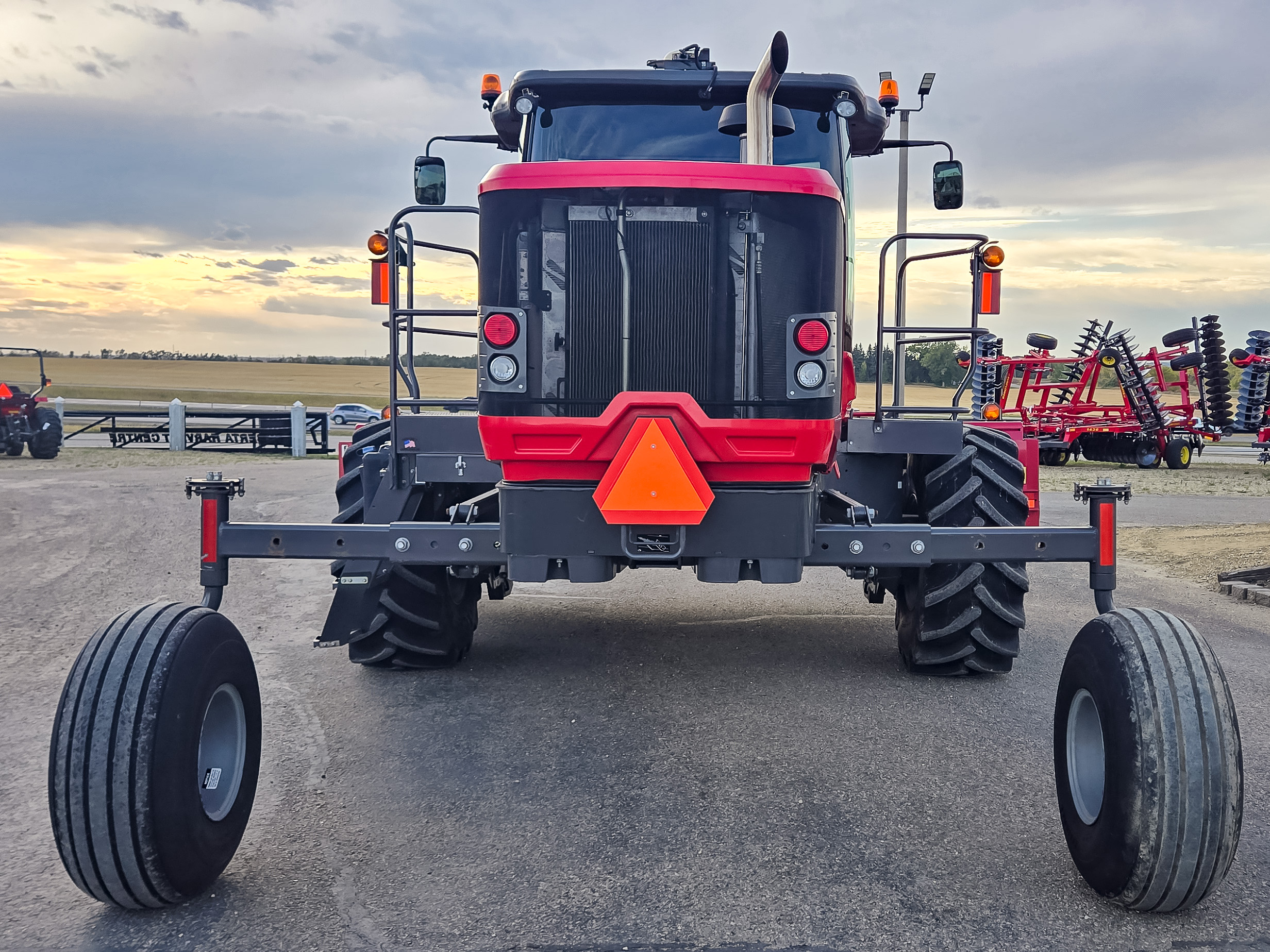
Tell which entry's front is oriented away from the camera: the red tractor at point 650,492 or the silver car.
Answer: the red tractor

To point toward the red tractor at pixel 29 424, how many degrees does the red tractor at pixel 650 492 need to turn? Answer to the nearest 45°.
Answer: approximately 45° to its left

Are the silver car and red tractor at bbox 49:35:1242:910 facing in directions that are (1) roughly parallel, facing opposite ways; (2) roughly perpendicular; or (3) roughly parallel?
roughly perpendicular

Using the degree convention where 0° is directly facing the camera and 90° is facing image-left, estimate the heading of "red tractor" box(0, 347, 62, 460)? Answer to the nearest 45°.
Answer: approximately 135°

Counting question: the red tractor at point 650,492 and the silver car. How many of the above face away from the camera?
1

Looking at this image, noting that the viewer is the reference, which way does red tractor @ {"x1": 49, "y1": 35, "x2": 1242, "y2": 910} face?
facing away from the viewer

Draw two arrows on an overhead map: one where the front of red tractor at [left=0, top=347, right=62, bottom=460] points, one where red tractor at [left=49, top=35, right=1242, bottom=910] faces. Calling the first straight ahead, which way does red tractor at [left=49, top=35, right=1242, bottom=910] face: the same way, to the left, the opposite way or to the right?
to the right

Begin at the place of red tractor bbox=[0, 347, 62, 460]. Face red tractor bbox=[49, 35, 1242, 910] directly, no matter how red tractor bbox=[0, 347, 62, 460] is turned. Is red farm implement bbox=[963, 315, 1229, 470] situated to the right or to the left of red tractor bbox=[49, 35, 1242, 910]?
left
